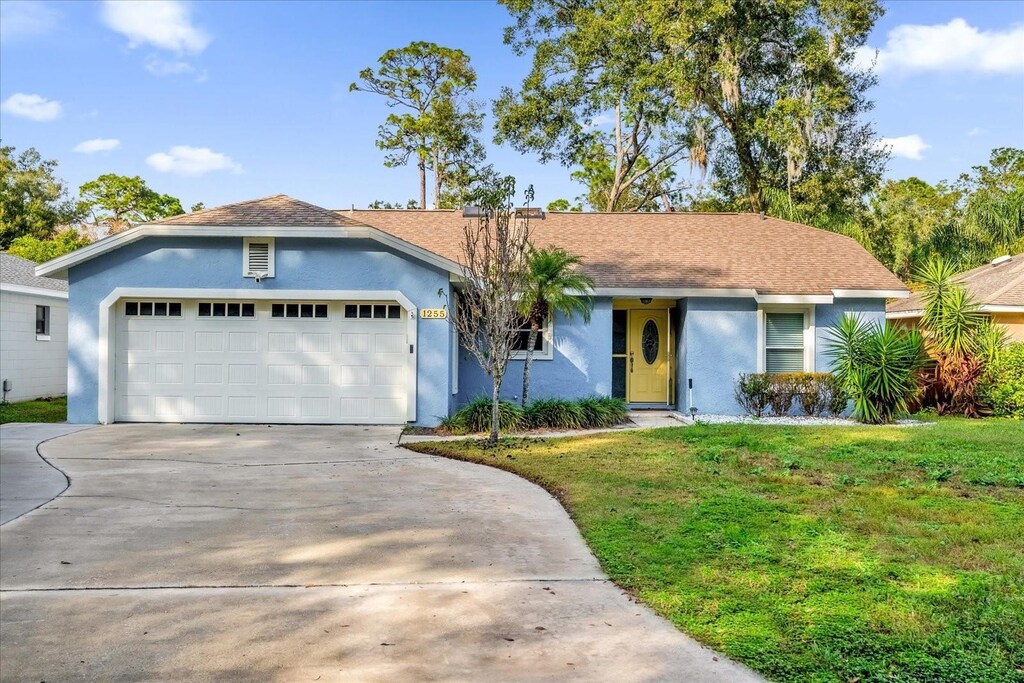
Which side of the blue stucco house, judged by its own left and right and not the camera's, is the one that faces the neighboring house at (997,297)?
left

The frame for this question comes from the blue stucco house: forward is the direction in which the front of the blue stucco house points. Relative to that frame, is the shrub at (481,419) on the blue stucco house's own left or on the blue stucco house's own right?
on the blue stucco house's own left

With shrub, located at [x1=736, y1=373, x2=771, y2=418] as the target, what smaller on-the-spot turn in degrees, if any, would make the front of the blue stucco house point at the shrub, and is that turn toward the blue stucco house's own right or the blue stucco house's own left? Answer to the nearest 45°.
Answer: approximately 90° to the blue stucco house's own left

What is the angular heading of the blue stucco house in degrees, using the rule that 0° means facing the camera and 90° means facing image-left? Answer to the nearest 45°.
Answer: approximately 0°

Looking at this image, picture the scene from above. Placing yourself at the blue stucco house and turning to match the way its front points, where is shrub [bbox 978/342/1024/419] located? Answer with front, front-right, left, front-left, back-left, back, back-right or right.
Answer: left

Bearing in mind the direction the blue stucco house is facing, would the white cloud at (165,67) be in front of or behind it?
behind

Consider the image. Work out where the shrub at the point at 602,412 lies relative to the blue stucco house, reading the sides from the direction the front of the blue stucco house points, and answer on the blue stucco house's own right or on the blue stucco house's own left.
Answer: on the blue stucco house's own left

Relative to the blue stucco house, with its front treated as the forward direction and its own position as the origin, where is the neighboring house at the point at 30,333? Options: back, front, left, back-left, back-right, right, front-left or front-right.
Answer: back-right

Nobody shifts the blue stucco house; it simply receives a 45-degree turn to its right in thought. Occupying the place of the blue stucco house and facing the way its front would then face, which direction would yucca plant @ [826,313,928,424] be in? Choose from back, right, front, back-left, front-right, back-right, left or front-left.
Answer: back-left
